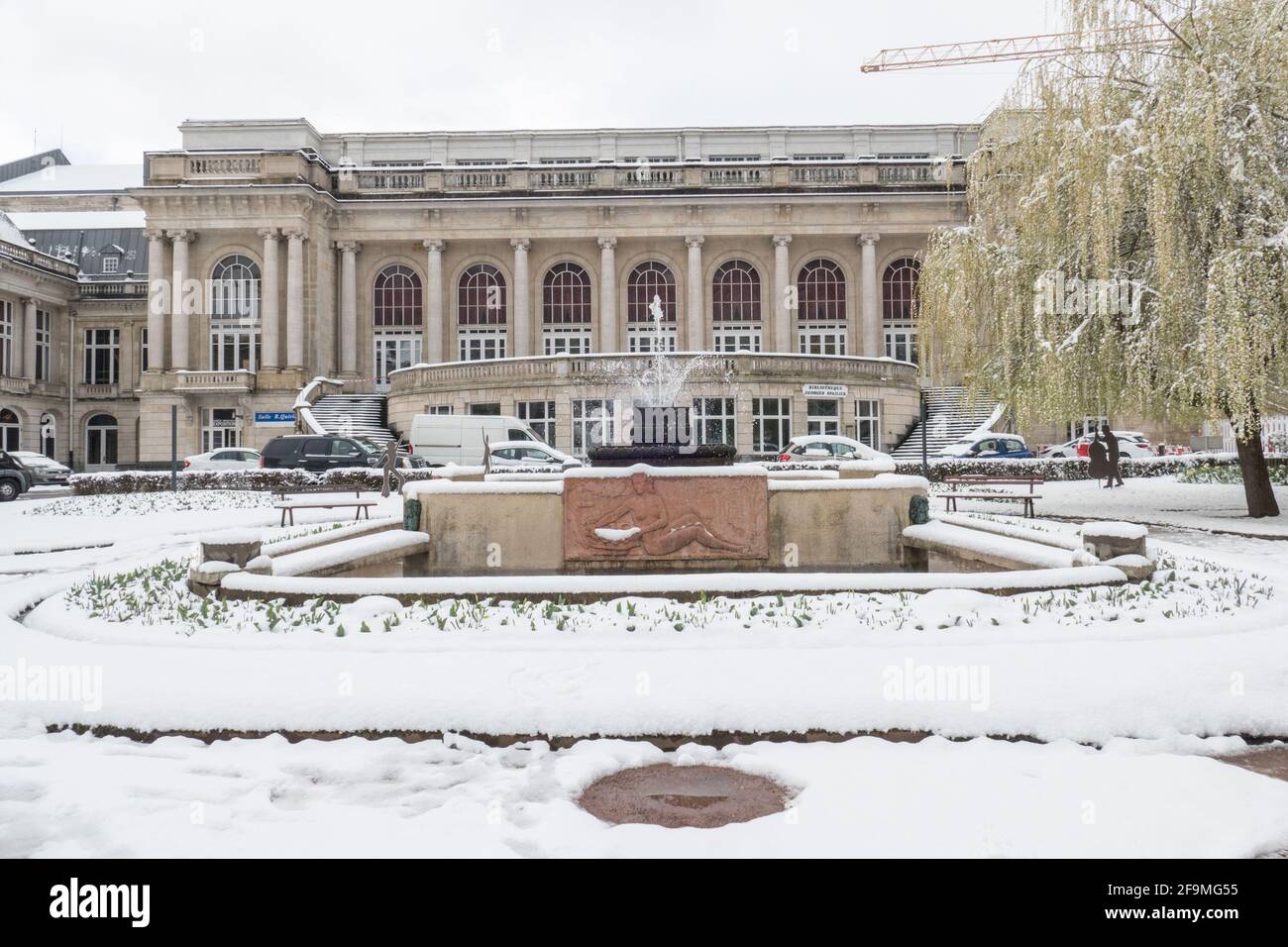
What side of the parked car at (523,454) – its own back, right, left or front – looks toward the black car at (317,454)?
back

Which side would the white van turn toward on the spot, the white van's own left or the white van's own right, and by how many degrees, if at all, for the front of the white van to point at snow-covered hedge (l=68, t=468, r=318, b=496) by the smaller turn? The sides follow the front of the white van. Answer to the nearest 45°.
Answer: approximately 180°

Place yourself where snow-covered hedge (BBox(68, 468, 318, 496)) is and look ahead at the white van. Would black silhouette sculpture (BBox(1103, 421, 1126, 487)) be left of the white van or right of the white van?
right

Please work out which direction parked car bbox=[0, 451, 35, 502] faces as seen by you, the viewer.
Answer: facing to the right of the viewer

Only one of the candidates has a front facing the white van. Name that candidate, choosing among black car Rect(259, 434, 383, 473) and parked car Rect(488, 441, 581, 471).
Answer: the black car

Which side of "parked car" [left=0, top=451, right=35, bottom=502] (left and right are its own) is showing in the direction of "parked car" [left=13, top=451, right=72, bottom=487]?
left

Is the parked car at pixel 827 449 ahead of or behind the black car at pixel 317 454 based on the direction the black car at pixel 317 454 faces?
ahead

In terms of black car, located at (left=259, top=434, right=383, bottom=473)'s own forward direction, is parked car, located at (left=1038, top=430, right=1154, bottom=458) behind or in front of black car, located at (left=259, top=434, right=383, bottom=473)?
in front

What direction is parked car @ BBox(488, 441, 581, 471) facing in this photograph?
to the viewer's right

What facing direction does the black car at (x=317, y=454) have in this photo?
to the viewer's right

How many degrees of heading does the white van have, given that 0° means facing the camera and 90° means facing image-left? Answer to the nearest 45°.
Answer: approximately 270°

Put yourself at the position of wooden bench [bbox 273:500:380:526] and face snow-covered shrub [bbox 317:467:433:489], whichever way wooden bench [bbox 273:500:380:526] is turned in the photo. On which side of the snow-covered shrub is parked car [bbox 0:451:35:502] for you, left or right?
left

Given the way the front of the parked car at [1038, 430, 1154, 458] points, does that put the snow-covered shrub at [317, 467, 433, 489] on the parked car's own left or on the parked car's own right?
on the parked car's own left
